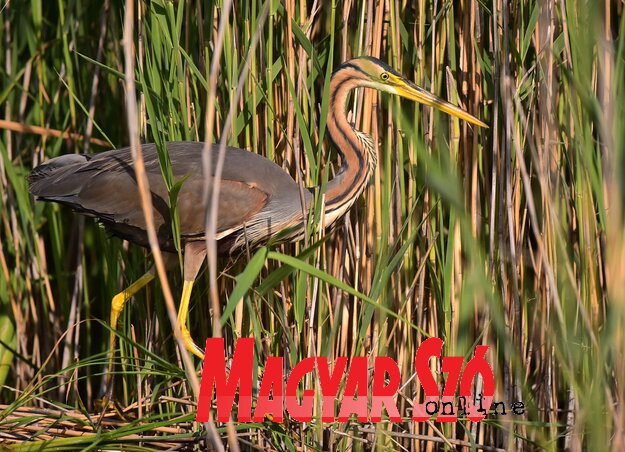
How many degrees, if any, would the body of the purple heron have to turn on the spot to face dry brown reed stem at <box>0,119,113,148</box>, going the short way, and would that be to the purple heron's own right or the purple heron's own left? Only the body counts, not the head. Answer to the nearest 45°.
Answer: approximately 135° to the purple heron's own left

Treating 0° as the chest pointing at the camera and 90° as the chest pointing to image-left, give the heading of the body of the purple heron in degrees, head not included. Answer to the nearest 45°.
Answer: approximately 270°
